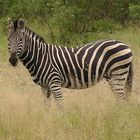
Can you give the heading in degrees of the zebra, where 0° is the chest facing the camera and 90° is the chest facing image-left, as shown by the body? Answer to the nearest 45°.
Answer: approximately 90°
